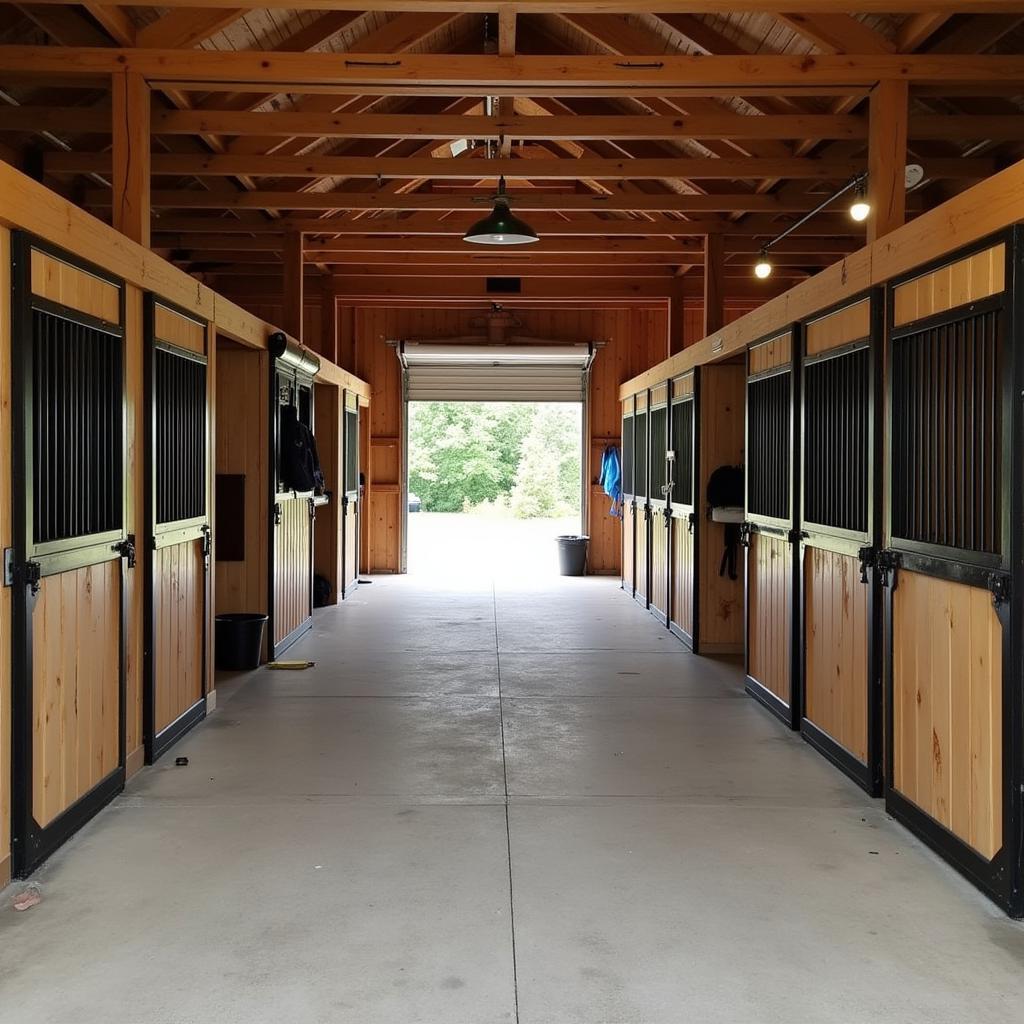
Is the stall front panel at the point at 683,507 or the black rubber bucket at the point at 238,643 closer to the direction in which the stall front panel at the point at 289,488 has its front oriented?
the stall front panel

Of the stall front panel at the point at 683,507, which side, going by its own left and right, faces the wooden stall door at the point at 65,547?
left

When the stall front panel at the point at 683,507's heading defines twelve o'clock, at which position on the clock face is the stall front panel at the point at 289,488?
the stall front panel at the point at 289,488 is roughly at 11 o'clock from the stall front panel at the point at 683,507.

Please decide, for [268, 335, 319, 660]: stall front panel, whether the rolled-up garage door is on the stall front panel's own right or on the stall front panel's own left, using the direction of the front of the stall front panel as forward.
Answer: on the stall front panel's own left

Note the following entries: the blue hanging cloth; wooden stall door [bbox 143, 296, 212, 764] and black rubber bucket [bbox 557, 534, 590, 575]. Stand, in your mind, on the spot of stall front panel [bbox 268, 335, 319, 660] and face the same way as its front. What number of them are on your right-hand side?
1

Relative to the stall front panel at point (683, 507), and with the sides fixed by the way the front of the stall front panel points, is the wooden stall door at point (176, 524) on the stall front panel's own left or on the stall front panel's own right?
on the stall front panel's own left

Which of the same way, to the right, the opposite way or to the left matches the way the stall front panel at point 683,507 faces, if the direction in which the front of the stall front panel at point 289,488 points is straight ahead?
the opposite way

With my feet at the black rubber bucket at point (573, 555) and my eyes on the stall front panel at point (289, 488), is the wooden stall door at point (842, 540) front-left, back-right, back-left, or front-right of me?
front-left

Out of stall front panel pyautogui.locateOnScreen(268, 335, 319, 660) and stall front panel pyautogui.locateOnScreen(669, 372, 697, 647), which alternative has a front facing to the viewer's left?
stall front panel pyautogui.locateOnScreen(669, 372, 697, 647)

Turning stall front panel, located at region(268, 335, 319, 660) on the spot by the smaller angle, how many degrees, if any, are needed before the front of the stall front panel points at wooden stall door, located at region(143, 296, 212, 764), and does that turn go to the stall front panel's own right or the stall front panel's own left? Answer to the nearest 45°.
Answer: approximately 90° to the stall front panel's own right

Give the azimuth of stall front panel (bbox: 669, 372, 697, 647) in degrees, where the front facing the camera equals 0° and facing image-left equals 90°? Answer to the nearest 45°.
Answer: approximately 90°

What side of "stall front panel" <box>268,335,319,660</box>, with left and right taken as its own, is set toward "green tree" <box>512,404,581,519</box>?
left

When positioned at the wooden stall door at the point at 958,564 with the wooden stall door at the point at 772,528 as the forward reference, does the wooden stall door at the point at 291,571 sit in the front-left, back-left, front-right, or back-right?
front-left

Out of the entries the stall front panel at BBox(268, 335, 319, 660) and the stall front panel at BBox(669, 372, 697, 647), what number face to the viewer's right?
1

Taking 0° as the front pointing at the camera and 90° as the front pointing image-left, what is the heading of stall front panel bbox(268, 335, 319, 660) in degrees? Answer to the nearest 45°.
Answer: approximately 270°
